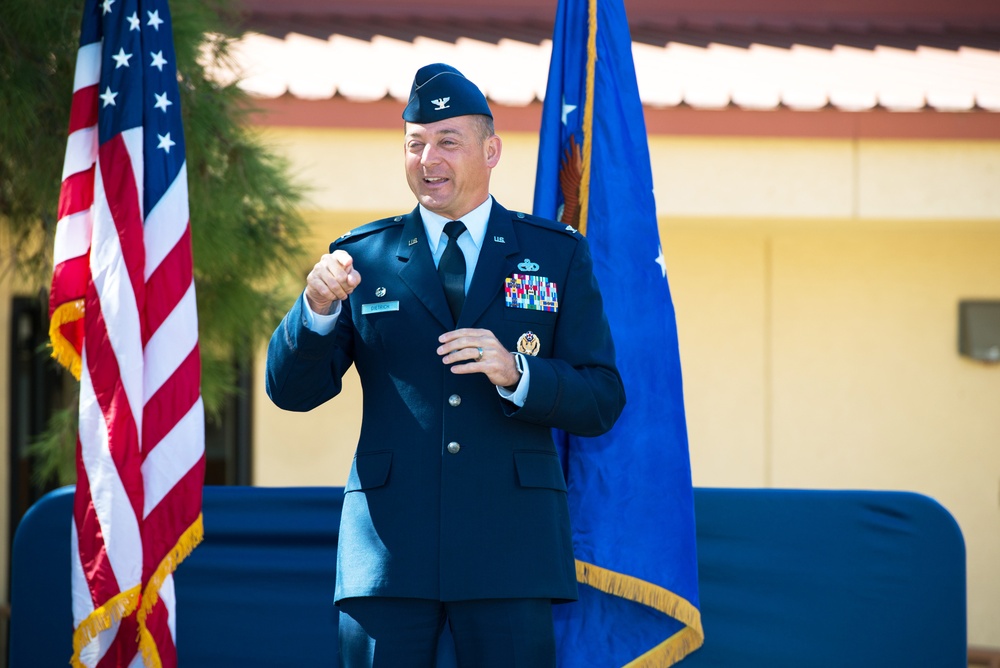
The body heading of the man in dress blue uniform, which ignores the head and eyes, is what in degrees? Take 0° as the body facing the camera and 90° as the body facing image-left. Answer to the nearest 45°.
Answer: approximately 0°

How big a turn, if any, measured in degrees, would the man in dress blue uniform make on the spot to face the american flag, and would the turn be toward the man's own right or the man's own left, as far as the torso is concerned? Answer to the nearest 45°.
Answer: approximately 135° to the man's own right

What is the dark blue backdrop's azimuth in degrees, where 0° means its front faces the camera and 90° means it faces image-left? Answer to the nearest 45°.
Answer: approximately 0°

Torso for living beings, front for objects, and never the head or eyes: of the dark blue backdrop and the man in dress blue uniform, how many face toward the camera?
2

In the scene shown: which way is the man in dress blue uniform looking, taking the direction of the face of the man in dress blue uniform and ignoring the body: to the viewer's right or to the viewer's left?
to the viewer's left

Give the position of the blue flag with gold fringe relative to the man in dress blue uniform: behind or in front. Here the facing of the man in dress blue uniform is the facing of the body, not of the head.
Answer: behind

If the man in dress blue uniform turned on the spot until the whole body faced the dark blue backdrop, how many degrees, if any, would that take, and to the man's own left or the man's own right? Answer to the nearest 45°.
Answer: approximately 135° to the man's own left
